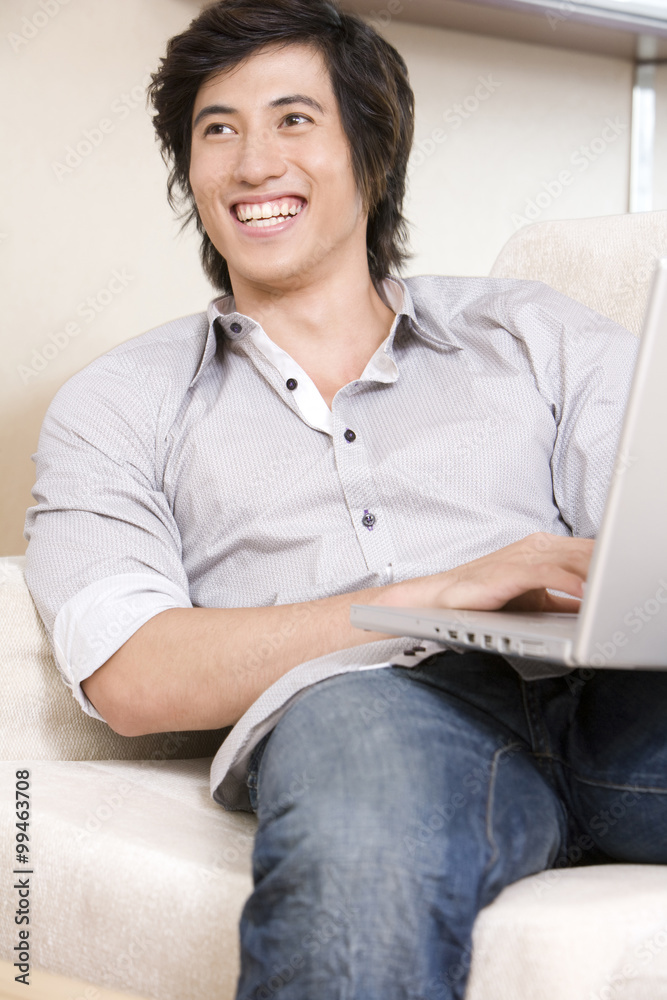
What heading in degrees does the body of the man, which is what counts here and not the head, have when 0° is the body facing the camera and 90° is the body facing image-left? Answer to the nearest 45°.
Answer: approximately 0°
